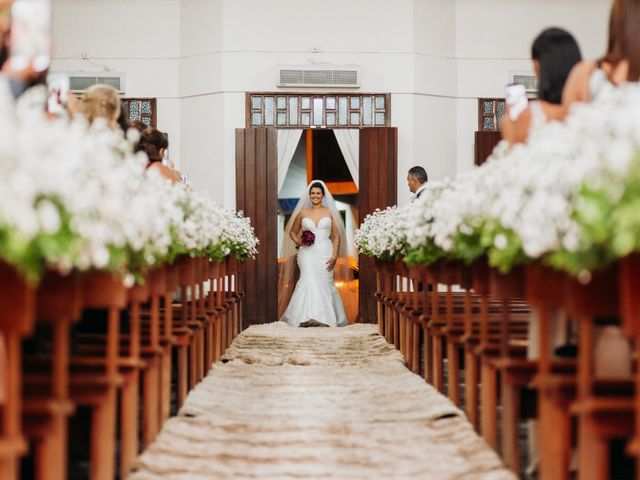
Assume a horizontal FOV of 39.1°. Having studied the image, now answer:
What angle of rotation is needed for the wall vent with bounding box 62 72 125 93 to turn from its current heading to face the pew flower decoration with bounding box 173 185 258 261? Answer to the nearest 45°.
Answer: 0° — it already faces it

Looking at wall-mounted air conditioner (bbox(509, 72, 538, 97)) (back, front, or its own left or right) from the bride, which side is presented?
right

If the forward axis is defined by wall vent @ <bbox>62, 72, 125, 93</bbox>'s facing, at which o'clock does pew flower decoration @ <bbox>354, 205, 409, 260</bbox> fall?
The pew flower decoration is roughly at 11 o'clock from the wall vent.

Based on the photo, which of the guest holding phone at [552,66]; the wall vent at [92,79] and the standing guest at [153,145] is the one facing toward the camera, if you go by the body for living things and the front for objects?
the wall vent

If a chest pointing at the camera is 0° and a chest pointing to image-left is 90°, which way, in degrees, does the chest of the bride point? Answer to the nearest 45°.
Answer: approximately 0°

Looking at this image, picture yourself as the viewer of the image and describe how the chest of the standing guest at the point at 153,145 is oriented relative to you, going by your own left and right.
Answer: facing away from the viewer and to the right of the viewer

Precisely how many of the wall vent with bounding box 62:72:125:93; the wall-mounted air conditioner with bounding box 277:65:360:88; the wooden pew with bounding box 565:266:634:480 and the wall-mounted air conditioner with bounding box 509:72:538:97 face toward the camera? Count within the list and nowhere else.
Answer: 4

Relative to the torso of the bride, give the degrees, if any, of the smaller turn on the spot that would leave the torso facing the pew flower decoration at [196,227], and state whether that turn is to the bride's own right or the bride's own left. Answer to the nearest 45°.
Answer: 0° — they already face it

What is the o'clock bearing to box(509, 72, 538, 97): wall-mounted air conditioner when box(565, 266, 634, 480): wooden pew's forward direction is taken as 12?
The wall-mounted air conditioner is roughly at 6 o'clock from the wooden pew.

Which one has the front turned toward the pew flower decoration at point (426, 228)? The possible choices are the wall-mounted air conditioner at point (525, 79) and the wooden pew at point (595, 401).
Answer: the wall-mounted air conditioner

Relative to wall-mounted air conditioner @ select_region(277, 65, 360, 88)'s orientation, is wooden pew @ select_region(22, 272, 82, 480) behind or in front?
in front

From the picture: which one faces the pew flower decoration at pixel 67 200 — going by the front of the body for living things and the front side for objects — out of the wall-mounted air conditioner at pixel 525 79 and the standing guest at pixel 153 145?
the wall-mounted air conditioner

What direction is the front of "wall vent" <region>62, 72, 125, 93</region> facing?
toward the camera

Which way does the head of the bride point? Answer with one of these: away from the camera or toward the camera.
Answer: toward the camera

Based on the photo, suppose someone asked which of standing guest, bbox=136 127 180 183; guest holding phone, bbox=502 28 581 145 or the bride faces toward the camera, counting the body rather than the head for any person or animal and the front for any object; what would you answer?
the bride

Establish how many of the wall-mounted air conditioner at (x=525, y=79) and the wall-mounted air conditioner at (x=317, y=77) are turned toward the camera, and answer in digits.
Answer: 2
